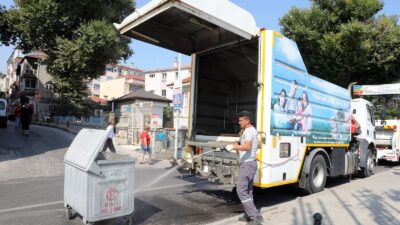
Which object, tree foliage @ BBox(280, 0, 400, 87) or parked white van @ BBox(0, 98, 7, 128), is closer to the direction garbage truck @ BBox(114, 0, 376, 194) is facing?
the tree foliage

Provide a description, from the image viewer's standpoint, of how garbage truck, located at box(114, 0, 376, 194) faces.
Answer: facing away from the viewer and to the right of the viewer

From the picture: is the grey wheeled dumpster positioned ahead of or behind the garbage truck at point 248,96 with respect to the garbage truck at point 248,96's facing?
behind

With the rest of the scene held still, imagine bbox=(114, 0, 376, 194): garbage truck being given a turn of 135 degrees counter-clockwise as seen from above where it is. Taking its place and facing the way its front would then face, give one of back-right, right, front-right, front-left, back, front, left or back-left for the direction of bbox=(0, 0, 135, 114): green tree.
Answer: front-right
